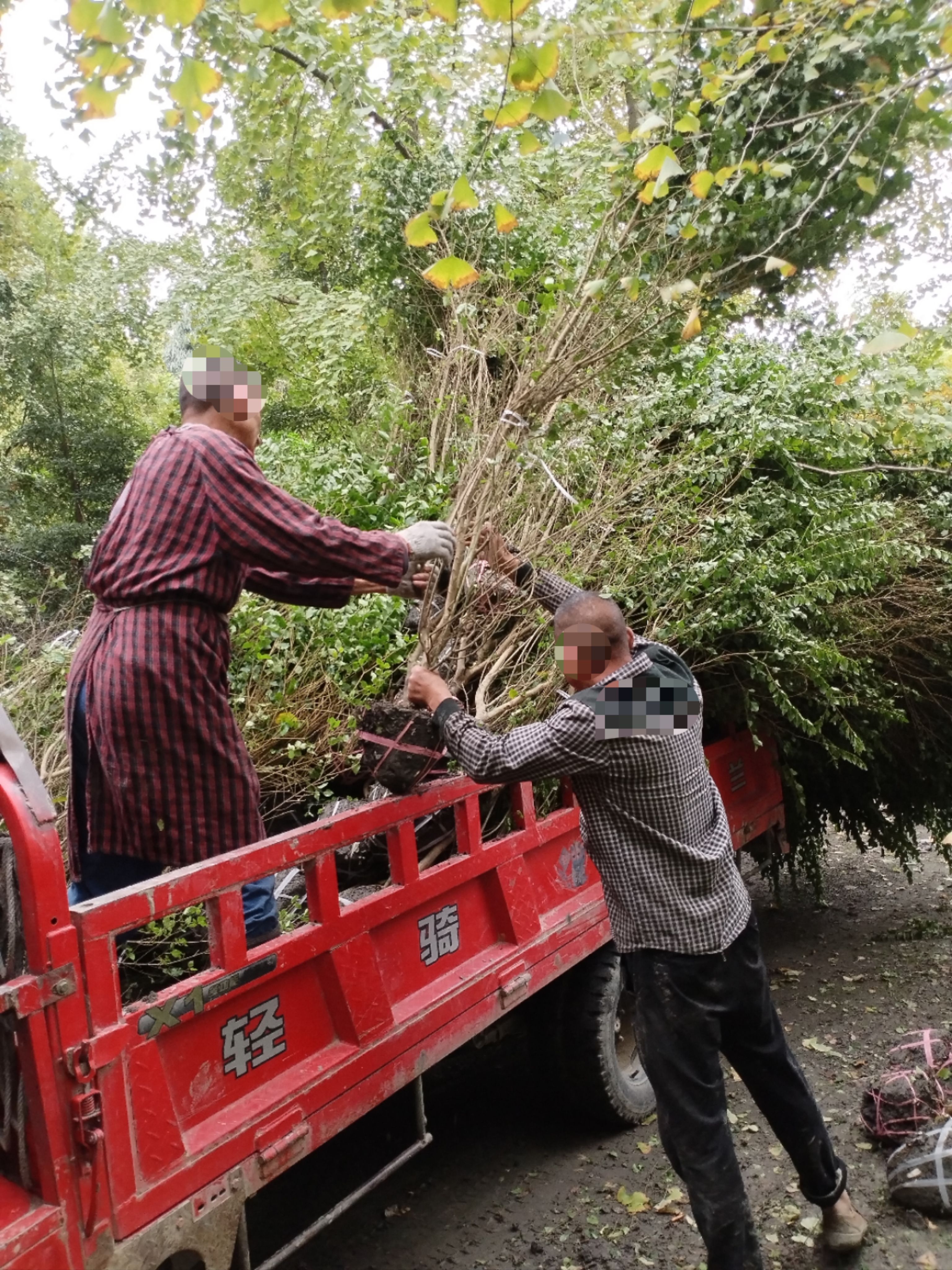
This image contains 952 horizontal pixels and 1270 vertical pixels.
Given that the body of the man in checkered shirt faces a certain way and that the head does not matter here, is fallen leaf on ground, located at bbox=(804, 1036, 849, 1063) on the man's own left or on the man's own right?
on the man's own right

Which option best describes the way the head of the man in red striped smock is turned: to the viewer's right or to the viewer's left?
to the viewer's right

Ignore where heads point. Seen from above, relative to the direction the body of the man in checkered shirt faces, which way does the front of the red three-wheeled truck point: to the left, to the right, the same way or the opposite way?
to the left

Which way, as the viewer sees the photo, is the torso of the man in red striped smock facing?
to the viewer's right

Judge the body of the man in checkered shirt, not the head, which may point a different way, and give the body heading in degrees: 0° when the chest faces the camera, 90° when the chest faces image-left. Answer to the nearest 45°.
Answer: approximately 135°

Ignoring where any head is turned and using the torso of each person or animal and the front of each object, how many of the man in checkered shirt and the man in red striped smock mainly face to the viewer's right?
1

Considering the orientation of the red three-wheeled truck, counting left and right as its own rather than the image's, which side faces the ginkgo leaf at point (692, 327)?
back
